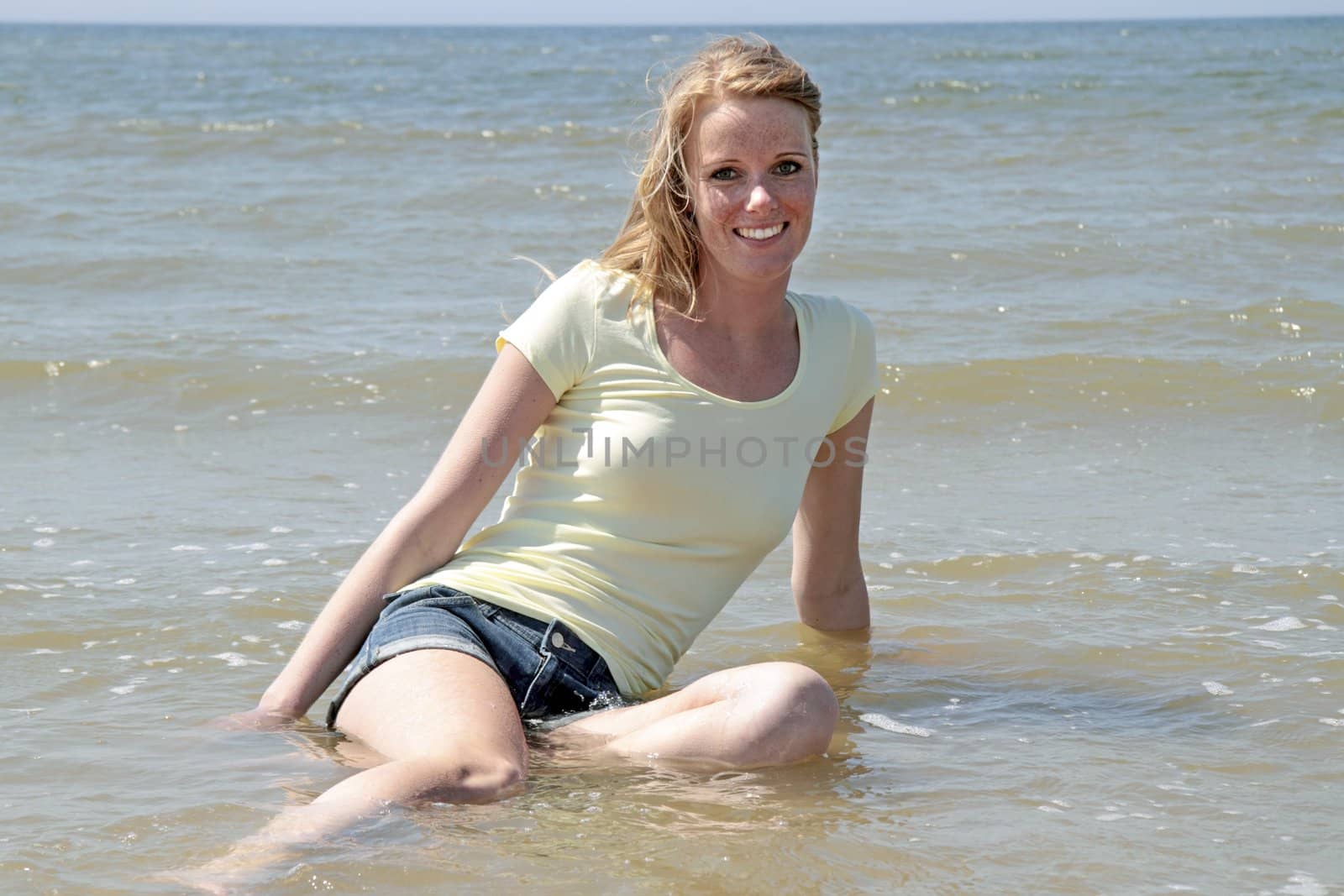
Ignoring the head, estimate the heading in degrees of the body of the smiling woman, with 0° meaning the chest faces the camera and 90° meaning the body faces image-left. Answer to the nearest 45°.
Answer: approximately 0°
